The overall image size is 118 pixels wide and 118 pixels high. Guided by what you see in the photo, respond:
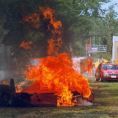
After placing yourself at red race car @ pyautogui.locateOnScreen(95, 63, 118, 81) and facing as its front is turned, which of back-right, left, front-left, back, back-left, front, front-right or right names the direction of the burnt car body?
front-right
